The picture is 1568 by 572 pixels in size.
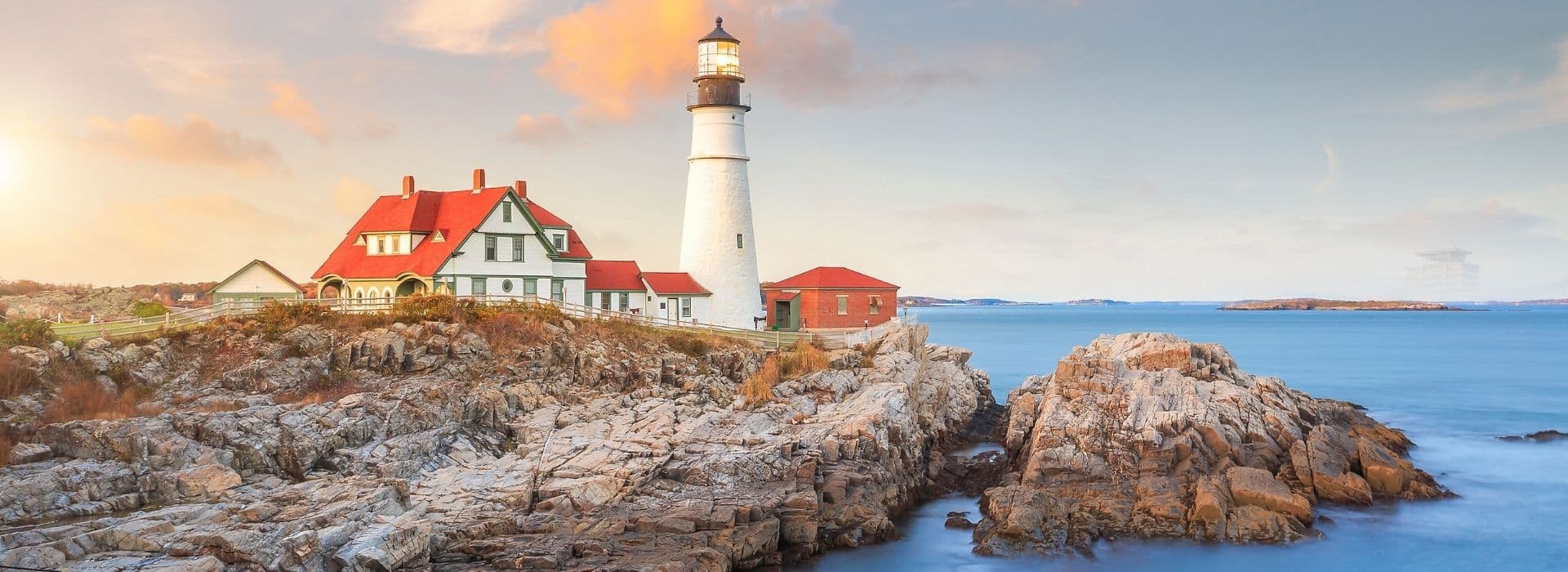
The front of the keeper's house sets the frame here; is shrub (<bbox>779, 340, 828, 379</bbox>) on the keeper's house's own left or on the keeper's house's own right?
on the keeper's house's own left

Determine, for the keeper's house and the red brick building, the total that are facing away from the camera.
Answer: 0

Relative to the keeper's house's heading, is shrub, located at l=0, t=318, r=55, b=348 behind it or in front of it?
in front

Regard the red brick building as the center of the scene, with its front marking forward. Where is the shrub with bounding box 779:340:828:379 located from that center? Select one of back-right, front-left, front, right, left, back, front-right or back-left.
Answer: front-left

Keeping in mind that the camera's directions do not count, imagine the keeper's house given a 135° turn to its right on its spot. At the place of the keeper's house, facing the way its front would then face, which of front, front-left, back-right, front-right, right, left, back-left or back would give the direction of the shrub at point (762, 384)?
back-right

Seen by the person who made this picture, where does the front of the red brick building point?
facing the viewer and to the left of the viewer
